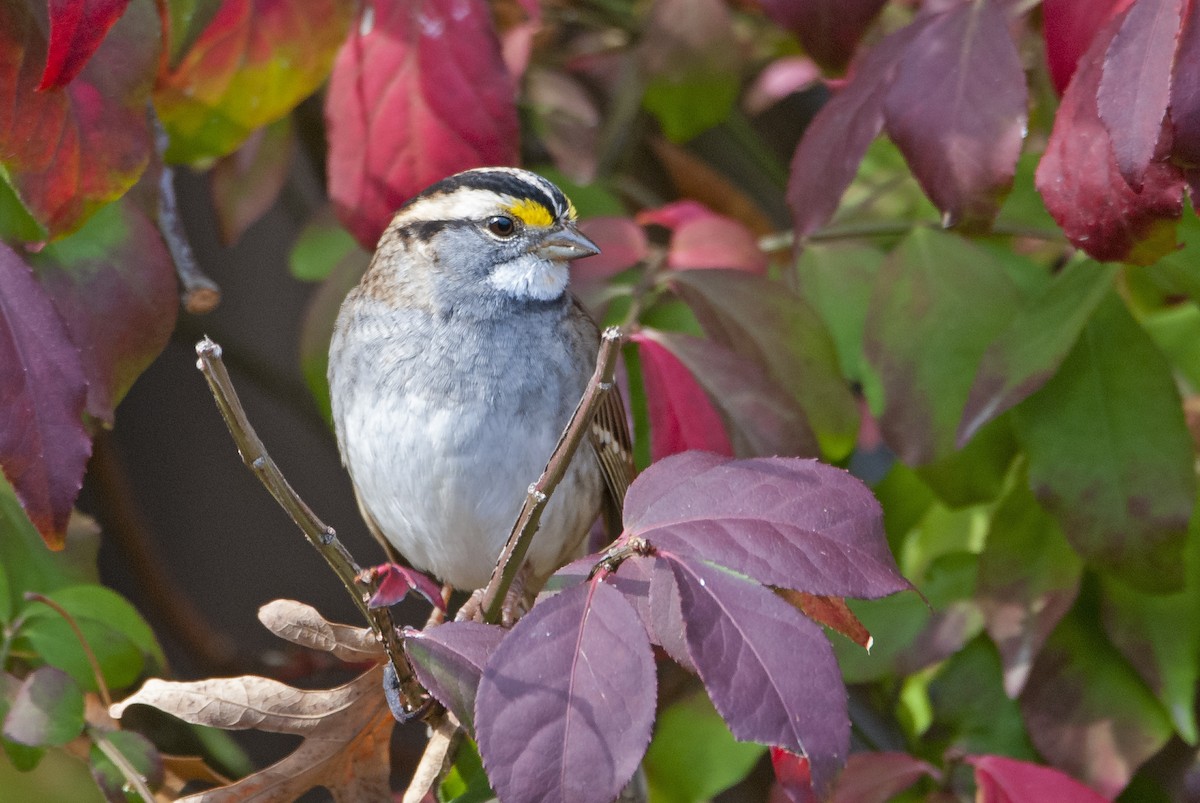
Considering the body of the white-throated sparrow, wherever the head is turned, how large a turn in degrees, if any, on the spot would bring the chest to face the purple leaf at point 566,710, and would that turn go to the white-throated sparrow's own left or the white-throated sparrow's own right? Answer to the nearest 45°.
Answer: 0° — it already faces it

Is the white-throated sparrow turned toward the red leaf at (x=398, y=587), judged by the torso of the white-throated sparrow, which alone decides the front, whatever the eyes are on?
yes

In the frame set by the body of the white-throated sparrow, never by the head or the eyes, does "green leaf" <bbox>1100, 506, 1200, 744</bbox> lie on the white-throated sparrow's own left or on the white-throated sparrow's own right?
on the white-throated sparrow's own left

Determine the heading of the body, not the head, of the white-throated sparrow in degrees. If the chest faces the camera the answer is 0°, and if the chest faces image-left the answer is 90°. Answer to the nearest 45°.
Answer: approximately 0°

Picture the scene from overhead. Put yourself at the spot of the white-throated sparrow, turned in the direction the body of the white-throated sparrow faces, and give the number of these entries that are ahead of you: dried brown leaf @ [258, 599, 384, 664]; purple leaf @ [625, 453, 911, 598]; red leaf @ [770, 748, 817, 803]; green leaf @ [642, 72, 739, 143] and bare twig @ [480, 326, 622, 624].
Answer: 4
